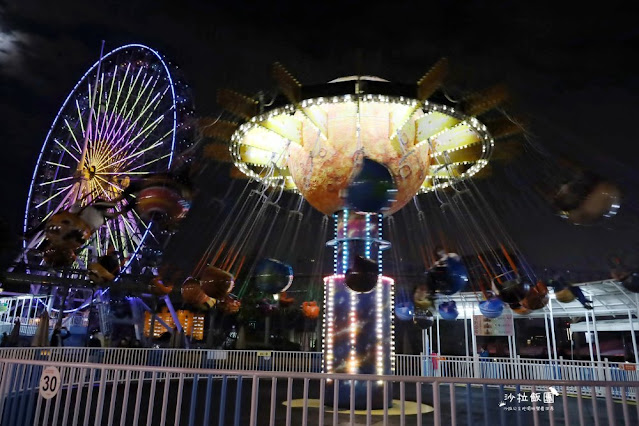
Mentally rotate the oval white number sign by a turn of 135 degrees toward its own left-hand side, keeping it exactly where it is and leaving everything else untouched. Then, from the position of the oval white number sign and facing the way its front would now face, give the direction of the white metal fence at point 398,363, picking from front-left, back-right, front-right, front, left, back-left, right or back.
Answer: front

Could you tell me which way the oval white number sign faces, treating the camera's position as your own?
facing the viewer

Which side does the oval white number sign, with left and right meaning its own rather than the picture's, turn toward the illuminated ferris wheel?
back

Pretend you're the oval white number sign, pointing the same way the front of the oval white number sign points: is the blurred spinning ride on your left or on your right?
on your left
